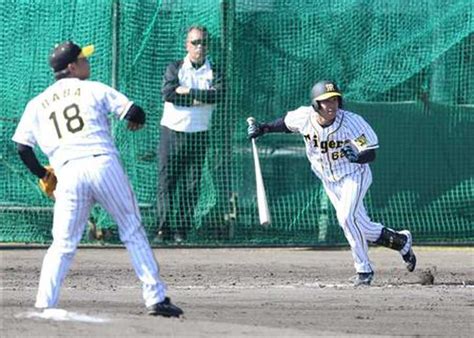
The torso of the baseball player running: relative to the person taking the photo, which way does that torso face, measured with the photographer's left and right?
facing the viewer and to the left of the viewer

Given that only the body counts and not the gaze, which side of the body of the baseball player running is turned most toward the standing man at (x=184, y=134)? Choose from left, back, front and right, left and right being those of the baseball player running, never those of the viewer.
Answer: right

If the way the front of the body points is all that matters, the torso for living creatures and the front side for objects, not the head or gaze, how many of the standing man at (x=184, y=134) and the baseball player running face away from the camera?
0

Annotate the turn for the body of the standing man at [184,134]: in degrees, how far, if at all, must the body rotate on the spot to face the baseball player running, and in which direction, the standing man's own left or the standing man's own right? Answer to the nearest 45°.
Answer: approximately 45° to the standing man's own left

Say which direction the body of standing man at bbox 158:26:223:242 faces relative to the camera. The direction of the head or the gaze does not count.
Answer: toward the camera
